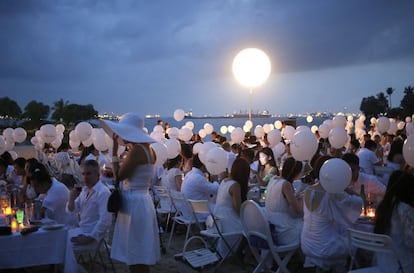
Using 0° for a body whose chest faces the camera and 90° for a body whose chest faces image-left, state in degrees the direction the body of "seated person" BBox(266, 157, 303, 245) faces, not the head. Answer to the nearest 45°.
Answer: approximately 225°

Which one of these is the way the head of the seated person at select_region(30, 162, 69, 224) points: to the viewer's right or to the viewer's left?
to the viewer's left

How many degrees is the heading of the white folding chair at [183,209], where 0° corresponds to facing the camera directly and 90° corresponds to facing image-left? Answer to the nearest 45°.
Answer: approximately 225°

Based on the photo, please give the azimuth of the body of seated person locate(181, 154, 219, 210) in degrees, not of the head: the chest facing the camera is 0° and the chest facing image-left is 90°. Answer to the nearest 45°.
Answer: approximately 225°

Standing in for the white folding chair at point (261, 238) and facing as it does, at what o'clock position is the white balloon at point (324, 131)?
The white balloon is roughly at 11 o'clock from the white folding chair.

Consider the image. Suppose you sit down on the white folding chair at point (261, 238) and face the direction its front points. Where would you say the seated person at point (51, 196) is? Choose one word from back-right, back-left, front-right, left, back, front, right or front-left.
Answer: back-left

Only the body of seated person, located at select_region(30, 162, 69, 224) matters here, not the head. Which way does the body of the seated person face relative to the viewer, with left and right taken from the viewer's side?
facing to the left of the viewer

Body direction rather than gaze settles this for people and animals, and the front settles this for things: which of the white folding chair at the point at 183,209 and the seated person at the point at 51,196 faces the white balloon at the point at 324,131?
the white folding chair

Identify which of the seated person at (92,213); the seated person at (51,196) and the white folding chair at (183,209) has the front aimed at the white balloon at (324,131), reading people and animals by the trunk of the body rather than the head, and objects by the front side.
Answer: the white folding chair

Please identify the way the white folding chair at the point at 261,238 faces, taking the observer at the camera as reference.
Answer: facing away from the viewer and to the right of the viewer

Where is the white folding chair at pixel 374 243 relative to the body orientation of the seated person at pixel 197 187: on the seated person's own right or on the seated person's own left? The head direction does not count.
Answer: on the seated person's own right
